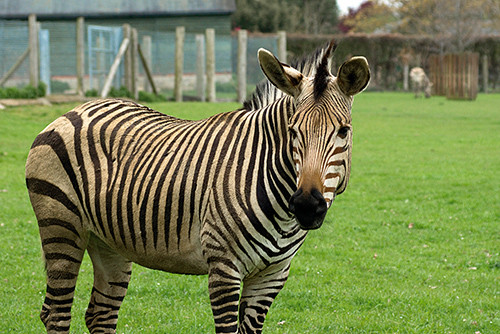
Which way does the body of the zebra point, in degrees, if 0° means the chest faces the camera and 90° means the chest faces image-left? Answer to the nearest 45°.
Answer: approximately 315°

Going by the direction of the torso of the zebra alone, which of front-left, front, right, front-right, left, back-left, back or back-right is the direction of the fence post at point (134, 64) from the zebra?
back-left

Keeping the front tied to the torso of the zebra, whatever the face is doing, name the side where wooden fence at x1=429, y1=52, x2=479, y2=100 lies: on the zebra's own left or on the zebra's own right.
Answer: on the zebra's own left

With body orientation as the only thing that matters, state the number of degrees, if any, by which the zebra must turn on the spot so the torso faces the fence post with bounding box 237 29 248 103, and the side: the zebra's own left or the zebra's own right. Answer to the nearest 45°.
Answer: approximately 135° to the zebra's own left

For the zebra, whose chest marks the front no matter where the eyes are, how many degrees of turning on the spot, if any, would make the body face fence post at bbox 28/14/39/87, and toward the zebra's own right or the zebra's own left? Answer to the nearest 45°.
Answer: approximately 135° to the zebra's own left

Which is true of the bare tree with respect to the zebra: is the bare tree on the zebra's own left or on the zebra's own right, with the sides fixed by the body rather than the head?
on the zebra's own left

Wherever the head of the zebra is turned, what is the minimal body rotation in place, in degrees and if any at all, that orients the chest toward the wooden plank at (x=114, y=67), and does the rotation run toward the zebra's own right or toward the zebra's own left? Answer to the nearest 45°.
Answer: approximately 135° to the zebra's own left

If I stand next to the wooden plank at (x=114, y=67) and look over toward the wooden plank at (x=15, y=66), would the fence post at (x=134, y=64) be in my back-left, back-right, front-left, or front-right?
back-right

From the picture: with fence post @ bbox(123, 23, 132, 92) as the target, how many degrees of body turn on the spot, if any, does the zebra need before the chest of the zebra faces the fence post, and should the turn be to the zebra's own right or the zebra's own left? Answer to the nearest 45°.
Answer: approximately 135° to the zebra's own left

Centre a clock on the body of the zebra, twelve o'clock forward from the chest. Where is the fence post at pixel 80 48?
The fence post is roughly at 7 o'clock from the zebra.
